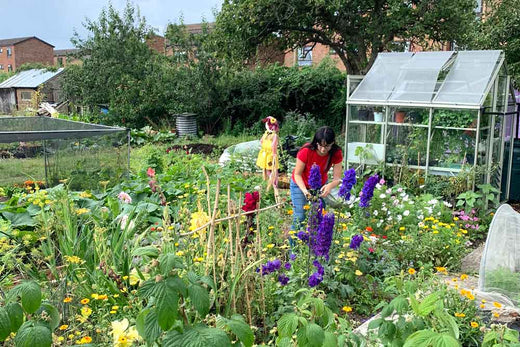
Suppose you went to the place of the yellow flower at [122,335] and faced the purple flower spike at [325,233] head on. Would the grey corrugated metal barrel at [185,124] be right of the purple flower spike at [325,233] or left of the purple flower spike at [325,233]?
left

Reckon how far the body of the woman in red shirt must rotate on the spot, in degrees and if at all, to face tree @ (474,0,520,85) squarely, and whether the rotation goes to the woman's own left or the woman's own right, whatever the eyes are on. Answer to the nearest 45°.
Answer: approximately 90° to the woman's own left

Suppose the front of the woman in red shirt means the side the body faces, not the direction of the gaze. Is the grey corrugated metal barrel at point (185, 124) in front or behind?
behind

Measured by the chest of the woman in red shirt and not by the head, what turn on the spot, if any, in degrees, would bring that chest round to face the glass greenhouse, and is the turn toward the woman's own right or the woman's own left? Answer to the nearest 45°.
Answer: approximately 90° to the woman's own left

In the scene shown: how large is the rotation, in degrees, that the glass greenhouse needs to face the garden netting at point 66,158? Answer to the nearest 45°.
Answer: approximately 135° to its right

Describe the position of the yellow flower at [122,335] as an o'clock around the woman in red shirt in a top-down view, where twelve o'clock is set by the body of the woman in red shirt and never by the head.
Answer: The yellow flower is roughly at 2 o'clock from the woman in red shirt.

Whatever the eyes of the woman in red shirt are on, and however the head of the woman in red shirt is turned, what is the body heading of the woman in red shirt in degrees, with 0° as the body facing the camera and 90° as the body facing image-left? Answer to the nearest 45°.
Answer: approximately 315°

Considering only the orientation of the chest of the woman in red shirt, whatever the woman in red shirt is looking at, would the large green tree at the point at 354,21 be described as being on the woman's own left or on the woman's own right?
on the woman's own left
